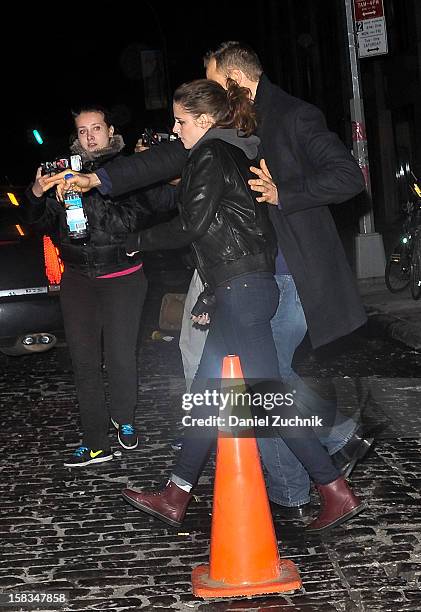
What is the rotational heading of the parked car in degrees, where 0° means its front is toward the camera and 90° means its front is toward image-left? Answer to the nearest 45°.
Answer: approximately 180°

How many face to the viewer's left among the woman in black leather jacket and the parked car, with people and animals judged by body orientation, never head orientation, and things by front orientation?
1

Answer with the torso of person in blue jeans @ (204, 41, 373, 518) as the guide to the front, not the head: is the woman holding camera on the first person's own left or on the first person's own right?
on the first person's own right

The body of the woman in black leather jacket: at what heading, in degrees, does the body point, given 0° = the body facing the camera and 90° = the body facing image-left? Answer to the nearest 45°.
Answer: approximately 90°

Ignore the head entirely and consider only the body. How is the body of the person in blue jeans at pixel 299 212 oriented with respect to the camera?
to the viewer's left

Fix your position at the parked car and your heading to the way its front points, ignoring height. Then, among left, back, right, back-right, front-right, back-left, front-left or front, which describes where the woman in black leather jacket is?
back

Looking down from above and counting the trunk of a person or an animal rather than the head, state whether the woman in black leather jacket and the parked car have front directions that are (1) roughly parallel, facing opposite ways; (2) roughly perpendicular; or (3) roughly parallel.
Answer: roughly perpendicular

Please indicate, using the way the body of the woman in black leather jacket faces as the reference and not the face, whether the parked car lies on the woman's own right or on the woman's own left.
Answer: on the woman's own right

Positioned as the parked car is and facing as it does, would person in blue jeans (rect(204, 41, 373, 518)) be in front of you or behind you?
behind

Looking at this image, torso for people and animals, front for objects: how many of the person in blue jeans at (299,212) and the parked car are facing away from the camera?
1

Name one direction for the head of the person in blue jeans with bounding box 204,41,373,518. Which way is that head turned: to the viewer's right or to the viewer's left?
to the viewer's left

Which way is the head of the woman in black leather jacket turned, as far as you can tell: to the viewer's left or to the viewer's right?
to the viewer's left
